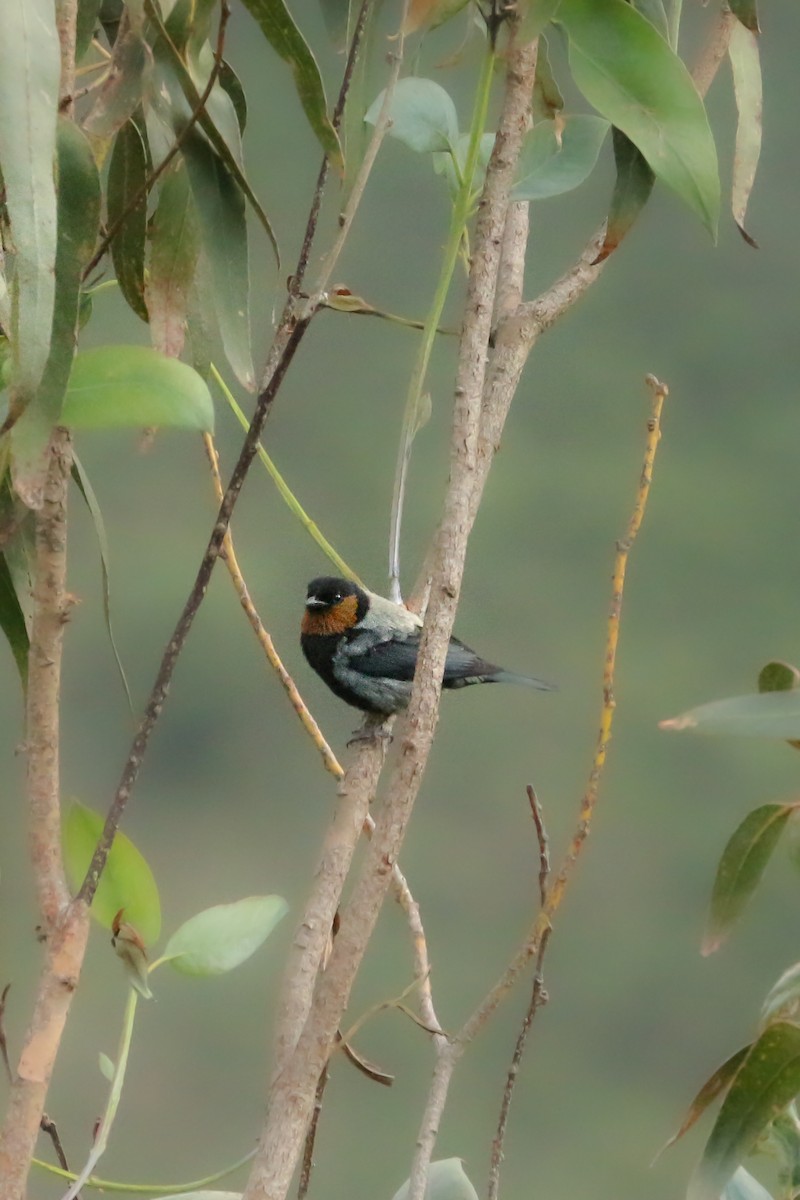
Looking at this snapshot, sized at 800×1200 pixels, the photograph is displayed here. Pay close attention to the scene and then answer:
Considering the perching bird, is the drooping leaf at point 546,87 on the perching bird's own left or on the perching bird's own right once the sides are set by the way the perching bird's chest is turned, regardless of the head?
on the perching bird's own left

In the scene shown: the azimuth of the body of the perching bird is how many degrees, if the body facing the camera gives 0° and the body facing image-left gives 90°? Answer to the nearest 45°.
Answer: approximately 90°

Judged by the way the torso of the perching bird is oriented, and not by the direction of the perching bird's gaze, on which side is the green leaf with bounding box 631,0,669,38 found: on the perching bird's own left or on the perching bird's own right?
on the perching bird's own left
